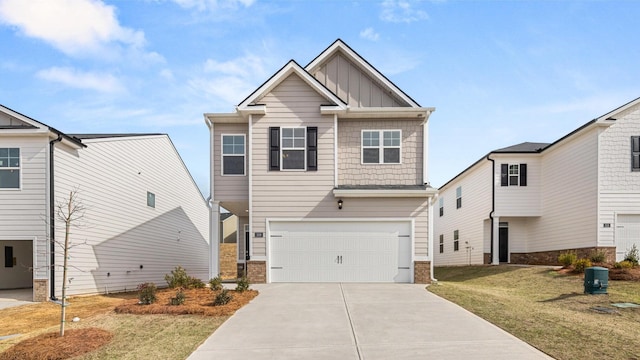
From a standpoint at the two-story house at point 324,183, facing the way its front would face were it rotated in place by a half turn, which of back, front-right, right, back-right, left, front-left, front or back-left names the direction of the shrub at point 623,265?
right

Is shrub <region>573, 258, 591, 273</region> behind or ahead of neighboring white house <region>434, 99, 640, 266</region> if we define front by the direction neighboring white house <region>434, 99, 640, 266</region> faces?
ahead

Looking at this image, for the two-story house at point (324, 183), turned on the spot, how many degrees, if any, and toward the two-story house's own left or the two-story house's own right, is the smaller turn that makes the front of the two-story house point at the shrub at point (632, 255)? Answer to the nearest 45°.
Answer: approximately 90° to the two-story house's own left

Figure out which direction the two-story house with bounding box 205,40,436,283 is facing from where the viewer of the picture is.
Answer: facing the viewer

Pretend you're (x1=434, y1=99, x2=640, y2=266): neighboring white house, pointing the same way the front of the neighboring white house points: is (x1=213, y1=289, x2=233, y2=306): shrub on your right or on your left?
on your right

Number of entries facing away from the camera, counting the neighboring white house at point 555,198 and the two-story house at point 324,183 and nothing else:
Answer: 0

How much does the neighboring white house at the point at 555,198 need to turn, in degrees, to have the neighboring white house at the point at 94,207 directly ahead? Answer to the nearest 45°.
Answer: approximately 90° to its right
